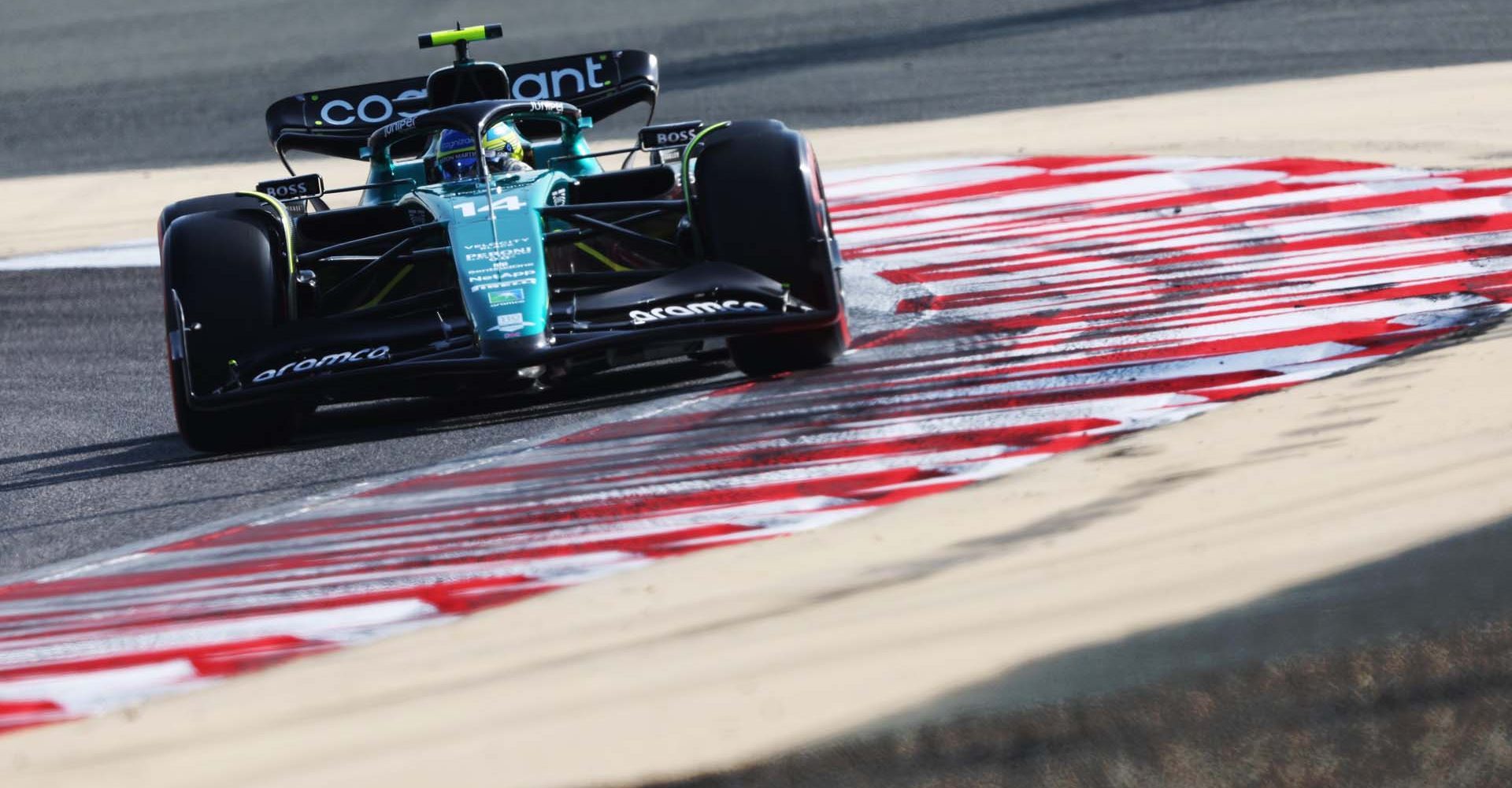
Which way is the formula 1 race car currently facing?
toward the camera
